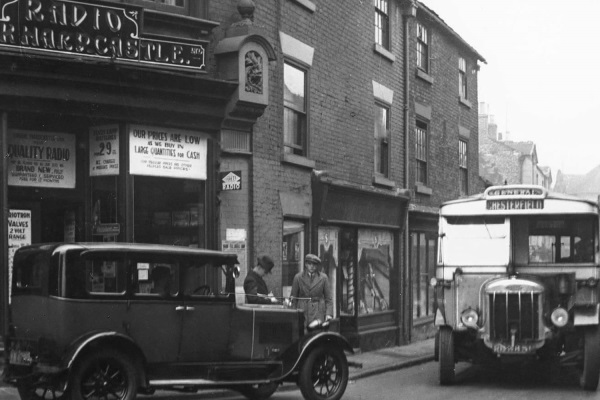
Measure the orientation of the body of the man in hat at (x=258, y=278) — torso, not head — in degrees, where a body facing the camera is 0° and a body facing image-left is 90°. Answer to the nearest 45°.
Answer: approximately 270°

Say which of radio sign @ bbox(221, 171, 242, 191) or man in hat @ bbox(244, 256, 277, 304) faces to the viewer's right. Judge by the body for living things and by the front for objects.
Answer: the man in hat

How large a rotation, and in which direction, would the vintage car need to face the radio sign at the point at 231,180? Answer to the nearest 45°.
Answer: approximately 45° to its left

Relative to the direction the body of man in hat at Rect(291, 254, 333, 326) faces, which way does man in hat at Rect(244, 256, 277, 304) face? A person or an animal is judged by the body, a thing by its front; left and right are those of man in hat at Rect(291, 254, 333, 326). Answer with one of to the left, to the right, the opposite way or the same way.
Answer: to the left

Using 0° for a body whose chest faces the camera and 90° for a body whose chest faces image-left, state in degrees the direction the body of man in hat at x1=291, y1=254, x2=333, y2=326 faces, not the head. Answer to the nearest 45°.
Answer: approximately 0°

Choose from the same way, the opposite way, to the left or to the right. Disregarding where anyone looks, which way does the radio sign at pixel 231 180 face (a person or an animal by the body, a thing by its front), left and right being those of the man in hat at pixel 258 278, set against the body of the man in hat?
to the right

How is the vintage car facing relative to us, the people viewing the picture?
facing away from the viewer and to the right of the viewer
